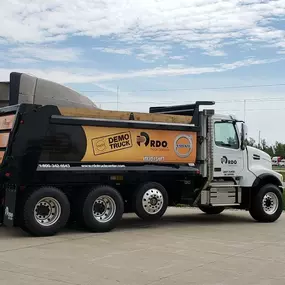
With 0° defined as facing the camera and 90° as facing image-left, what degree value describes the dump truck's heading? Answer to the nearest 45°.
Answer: approximately 225°
